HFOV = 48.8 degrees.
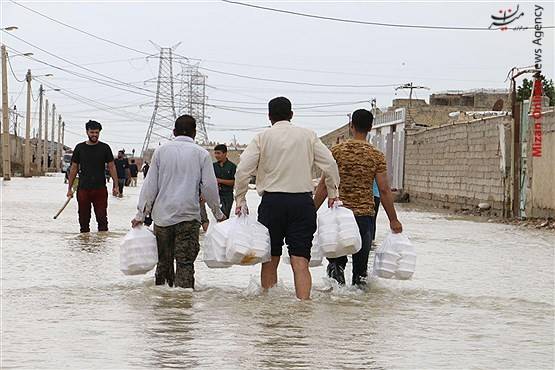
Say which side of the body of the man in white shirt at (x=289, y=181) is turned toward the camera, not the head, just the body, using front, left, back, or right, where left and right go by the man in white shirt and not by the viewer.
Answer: back

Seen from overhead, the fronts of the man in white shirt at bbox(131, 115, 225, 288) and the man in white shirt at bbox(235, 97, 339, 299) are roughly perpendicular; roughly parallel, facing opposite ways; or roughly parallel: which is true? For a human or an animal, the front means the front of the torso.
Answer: roughly parallel

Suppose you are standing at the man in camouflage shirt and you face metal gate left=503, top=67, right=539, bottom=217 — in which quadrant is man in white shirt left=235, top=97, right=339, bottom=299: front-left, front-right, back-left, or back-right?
back-left

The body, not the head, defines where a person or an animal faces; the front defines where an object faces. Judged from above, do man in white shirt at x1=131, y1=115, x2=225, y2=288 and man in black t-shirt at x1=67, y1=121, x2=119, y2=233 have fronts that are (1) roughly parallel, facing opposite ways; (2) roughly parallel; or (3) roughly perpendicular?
roughly parallel, facing opposite ways

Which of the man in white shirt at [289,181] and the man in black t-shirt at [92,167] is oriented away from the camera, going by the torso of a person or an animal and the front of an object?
the man in white shirt

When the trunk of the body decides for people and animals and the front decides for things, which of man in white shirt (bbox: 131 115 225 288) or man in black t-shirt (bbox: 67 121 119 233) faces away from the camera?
the man in white shirt

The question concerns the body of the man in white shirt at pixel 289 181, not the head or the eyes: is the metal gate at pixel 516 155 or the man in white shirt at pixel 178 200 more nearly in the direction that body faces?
the metal gate

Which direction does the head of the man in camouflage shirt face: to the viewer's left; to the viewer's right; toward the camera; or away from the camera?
away from the camera

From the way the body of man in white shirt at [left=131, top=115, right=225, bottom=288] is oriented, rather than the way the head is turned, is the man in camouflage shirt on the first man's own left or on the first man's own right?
on the first man's own right

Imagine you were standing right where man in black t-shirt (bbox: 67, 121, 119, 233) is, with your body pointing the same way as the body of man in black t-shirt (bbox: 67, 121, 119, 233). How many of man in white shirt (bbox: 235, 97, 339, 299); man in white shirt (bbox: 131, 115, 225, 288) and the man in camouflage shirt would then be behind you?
0

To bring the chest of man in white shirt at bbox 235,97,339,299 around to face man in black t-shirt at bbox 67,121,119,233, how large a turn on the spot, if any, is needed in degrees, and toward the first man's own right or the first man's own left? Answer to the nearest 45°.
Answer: approximately 45° to the first man's own left

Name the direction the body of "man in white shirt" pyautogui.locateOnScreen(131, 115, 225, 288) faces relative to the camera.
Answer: away from the camera

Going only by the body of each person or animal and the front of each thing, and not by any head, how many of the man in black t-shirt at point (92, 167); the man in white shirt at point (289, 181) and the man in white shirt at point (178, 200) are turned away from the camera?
2

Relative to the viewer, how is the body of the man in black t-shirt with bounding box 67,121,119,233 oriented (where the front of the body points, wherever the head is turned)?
toward the camera
